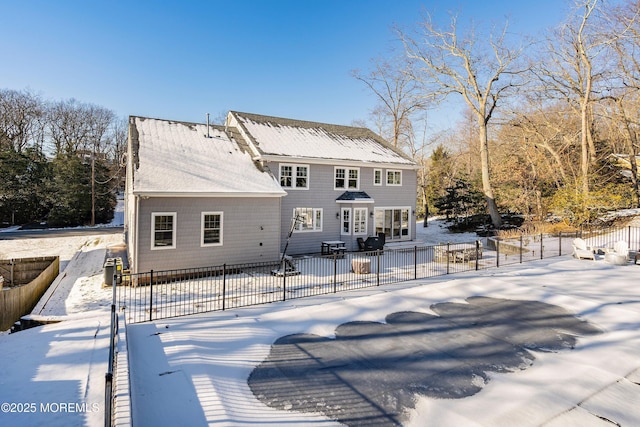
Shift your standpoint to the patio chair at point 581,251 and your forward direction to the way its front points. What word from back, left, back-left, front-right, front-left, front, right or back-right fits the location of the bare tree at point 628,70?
back-left

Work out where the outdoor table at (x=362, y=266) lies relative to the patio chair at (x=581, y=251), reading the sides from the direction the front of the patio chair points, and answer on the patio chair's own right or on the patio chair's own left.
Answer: on the patio chair's own right

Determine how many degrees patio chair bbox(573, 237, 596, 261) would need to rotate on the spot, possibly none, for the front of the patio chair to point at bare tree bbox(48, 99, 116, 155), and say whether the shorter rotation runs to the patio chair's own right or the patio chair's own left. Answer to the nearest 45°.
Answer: approximately 135° to the patio chair's own right

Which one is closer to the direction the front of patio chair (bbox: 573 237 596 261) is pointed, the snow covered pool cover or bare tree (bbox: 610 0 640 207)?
the snow covered pool cover

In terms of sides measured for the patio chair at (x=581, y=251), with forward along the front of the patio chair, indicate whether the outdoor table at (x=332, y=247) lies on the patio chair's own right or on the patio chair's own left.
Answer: on the patio chair's own right

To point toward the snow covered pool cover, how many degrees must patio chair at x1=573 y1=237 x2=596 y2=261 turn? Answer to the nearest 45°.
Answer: approximately 45° to its right

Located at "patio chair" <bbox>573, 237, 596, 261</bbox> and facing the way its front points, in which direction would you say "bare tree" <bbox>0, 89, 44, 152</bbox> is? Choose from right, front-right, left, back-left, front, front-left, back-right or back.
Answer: back-right
